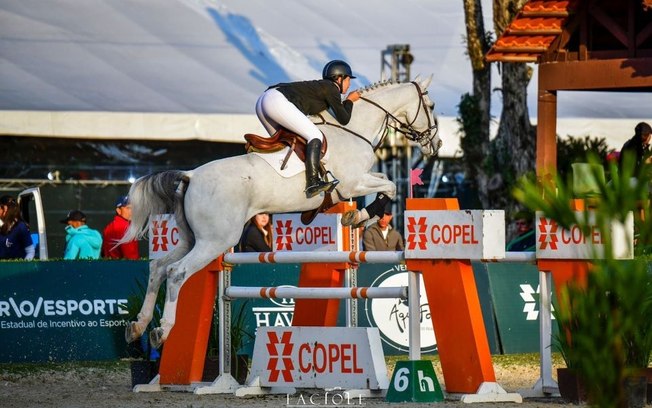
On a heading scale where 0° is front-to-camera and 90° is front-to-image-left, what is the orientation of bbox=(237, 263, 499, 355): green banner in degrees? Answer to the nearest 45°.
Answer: approximately 0°

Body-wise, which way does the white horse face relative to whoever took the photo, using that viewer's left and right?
facing to the right of the viewer

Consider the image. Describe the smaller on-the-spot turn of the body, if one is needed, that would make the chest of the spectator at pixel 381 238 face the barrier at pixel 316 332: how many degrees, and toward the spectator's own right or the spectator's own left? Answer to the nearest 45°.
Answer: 0° — they already face it

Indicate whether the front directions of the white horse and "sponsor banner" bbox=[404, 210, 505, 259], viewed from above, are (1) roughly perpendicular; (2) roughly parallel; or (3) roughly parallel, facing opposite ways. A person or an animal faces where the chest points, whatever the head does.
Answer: roughly perpendicular
